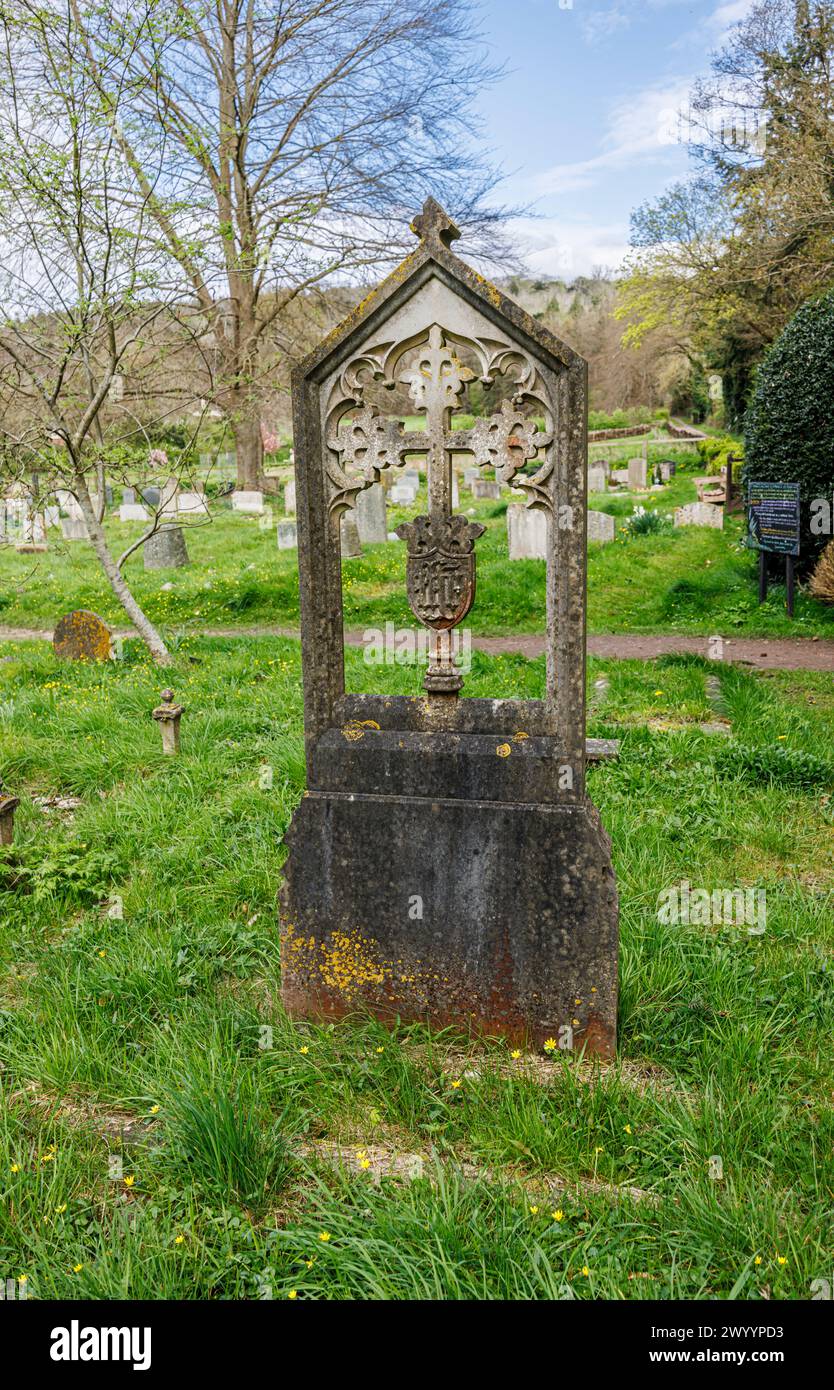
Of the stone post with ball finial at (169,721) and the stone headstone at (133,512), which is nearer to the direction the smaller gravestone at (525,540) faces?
the stone post with ball finial

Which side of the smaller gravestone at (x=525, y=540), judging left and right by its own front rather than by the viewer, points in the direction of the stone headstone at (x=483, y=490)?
back

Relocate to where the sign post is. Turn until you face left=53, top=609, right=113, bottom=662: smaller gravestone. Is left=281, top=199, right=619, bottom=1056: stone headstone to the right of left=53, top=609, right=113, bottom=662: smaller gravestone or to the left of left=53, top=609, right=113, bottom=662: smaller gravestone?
left

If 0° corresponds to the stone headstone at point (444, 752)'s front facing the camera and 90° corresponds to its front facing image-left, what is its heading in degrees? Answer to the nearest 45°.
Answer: approximately 0°

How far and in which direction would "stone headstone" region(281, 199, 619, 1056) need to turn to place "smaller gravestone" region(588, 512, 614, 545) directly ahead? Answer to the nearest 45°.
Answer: approximately 180°

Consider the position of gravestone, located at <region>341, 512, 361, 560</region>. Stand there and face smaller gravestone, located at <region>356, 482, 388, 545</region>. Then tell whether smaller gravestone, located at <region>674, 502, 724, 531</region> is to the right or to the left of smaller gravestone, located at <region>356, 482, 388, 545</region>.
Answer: right

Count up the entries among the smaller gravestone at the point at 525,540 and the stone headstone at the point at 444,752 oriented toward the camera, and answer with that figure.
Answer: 2

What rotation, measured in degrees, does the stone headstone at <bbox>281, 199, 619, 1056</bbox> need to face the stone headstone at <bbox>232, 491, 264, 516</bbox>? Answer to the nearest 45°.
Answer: approximately 180°

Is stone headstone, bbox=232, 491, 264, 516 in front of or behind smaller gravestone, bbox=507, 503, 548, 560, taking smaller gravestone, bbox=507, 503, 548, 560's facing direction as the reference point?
behind
